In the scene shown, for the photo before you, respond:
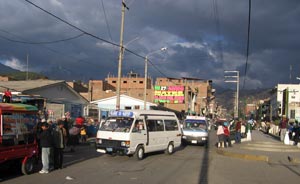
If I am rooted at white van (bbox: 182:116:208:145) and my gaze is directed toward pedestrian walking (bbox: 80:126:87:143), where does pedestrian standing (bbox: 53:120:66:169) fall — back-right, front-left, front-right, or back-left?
front-left

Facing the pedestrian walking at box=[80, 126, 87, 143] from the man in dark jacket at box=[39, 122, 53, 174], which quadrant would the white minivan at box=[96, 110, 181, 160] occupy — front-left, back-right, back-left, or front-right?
front-right

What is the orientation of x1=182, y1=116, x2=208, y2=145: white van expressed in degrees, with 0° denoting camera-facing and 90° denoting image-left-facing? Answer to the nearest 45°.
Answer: approximately 0°

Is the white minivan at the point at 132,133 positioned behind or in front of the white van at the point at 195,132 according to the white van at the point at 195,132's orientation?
in front

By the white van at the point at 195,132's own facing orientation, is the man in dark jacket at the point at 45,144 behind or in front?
in front

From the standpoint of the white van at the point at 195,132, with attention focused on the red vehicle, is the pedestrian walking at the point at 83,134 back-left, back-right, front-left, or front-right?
front-right

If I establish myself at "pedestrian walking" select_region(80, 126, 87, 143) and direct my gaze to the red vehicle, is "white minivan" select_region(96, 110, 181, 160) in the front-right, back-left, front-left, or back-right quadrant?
front-left
